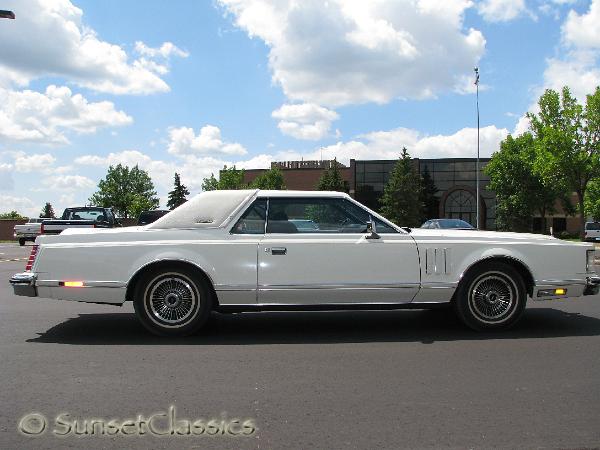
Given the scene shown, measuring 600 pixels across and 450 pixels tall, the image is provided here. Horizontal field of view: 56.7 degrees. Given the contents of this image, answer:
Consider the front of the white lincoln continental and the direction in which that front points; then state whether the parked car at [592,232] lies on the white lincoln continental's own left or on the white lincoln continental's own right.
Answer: on the white lincoln continental's own left

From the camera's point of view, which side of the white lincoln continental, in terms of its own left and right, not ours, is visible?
right

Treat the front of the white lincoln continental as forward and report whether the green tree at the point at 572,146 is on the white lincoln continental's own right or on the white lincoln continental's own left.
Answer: on the white lincoln continental's own left
